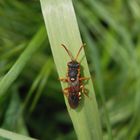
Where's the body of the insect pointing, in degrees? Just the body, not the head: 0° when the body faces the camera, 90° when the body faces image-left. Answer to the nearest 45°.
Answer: approximately 180°
